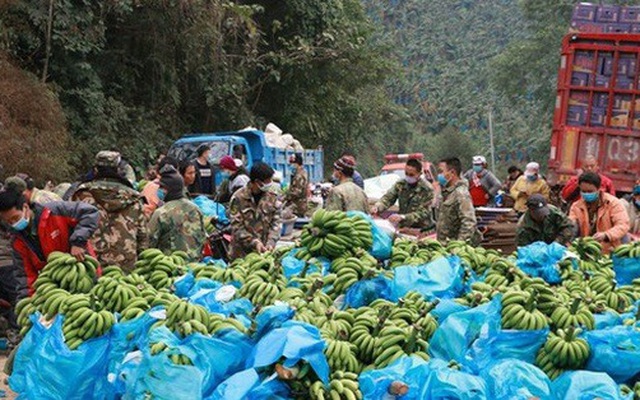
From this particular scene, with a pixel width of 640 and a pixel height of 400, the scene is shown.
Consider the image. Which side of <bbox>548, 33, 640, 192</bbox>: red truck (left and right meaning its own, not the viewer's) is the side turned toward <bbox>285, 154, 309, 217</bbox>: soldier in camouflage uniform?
left

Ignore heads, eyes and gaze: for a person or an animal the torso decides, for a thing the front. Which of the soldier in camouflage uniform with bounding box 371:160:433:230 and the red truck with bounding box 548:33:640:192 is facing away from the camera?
the red truck

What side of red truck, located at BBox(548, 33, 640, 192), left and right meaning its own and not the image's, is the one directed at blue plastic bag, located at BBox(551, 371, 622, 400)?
back

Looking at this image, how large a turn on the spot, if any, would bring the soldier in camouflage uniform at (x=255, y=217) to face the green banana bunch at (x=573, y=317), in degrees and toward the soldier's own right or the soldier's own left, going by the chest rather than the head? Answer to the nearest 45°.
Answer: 0° — they already face it

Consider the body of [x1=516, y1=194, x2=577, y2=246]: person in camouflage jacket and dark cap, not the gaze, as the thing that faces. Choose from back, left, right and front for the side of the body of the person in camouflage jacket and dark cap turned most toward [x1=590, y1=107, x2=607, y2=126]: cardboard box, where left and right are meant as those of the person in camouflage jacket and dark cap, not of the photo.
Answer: back

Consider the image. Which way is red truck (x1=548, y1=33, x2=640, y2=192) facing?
away from the camera

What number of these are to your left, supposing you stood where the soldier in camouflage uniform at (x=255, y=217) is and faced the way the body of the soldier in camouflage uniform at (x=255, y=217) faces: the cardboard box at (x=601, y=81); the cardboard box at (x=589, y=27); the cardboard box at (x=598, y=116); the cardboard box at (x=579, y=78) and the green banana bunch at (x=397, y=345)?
4

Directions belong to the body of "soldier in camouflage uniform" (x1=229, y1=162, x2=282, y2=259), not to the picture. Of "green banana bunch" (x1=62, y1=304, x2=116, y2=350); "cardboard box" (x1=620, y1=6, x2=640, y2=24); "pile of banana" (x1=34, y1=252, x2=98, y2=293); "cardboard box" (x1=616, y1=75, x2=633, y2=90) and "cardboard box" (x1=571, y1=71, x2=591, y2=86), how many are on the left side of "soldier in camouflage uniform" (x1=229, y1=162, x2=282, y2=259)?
3

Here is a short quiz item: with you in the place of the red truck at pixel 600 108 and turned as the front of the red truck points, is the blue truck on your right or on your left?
on your left

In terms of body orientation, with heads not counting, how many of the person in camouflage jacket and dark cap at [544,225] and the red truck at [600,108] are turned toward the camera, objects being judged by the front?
1
